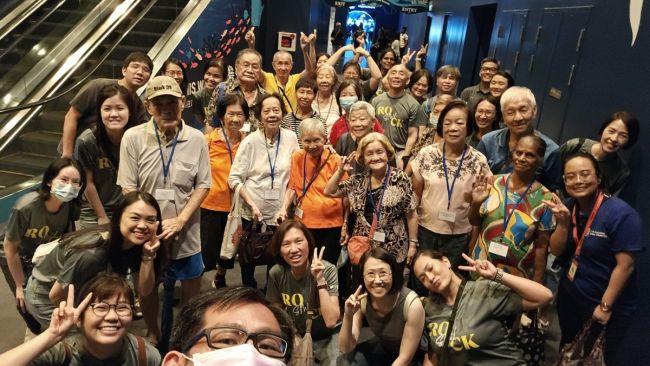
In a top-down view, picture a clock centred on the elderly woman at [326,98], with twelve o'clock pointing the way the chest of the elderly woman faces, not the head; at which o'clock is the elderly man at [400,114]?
The elderly man is roughly at 9 o'clock from the elderly woman.

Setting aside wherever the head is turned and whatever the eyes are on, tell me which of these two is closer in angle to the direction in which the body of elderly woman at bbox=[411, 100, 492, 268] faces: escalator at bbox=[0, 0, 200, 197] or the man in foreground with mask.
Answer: the man in foreground with mask

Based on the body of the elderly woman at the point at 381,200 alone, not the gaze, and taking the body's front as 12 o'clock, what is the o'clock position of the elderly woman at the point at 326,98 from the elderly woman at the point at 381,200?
the elderly woman at the point at 326,98 is roughly at 5 o'clock from the elderly woman at the point at 381,200.

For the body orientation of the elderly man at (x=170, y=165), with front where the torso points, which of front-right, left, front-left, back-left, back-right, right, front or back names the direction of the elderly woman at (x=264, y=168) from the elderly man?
back-left

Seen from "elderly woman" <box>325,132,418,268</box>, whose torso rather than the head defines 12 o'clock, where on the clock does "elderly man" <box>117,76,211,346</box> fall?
The elderly man is roughly at 2 o'clock from the elderly woman.
